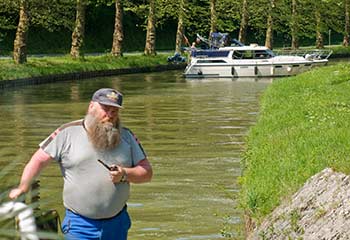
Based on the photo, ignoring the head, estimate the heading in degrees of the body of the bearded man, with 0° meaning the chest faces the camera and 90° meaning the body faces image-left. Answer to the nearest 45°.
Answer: approximately 315°

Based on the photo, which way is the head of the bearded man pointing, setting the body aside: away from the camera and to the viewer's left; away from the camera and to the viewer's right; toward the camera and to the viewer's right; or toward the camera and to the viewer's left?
toward the camera and to the viewer's right

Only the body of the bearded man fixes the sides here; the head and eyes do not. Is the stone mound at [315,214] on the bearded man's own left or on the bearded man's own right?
on the bearded man's own left
